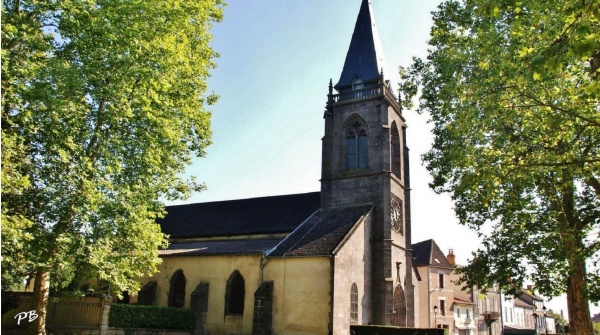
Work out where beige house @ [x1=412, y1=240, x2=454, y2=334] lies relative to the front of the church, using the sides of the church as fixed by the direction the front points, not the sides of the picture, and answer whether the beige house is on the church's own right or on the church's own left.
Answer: on the church's own left

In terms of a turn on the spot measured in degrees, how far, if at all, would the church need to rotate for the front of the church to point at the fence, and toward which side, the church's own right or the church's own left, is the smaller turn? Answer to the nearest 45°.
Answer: approximately 90° to the church's own right

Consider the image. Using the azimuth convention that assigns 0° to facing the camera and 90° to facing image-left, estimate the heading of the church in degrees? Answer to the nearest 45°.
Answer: approximately 315°

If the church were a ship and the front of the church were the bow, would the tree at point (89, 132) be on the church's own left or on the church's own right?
on the church's own right
